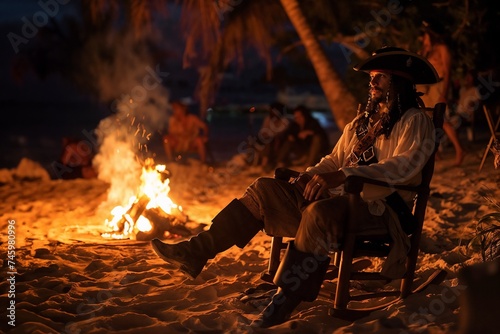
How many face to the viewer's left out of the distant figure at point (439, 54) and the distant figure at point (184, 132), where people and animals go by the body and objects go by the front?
1

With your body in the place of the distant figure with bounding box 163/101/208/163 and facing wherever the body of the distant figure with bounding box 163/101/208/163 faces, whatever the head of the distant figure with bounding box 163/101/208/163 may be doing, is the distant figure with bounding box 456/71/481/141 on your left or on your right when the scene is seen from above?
on your left

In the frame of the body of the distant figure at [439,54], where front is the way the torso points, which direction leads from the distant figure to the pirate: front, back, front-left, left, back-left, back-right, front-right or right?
left

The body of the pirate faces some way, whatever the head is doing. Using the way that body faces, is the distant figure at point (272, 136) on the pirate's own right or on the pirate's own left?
on the pirate's own right

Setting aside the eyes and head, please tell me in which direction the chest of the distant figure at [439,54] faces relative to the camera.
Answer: to the viewer's left

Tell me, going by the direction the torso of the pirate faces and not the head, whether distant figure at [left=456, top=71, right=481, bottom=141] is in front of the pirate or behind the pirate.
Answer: behind

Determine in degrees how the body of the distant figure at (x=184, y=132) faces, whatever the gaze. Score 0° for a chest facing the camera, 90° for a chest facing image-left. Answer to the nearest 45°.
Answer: approximately 0°

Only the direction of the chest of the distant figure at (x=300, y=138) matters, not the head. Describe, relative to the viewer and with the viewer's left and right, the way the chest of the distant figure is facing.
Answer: facing the viewer and to the left of the viewer

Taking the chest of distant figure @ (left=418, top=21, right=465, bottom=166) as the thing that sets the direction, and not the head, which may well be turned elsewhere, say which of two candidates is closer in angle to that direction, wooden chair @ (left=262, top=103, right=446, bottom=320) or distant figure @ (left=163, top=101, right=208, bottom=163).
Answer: the distant figure

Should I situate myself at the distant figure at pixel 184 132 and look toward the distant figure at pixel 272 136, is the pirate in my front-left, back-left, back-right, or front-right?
front-right

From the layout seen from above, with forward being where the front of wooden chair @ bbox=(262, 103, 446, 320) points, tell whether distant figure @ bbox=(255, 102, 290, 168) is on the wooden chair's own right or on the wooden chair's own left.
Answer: on the wooden chair's own right

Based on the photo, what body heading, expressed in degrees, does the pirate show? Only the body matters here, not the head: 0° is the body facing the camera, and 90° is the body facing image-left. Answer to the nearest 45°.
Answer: approximately 45°

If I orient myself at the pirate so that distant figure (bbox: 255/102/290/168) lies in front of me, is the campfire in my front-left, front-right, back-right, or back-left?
front-left

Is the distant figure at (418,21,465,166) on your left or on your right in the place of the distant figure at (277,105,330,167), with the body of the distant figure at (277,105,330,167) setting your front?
on your left
